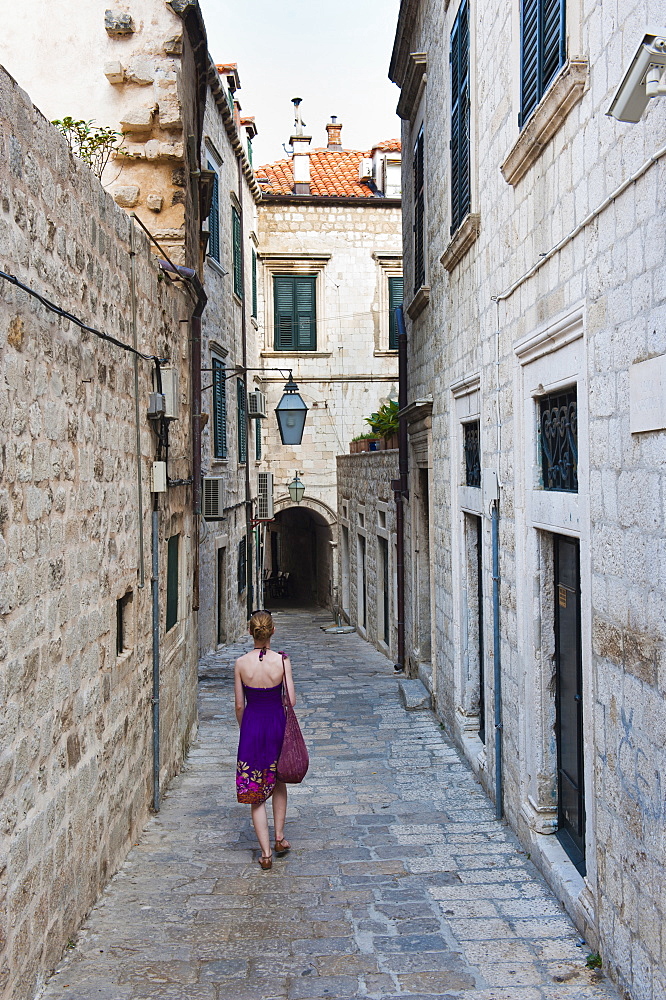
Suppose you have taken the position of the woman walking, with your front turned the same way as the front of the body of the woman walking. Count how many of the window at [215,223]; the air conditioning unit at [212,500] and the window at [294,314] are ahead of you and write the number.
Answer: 3

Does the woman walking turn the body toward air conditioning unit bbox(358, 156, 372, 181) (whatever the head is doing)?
yes

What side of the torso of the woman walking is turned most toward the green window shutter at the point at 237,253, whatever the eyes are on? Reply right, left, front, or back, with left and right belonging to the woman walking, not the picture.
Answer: front

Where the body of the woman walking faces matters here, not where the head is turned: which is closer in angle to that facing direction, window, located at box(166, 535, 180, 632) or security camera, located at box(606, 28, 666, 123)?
the window

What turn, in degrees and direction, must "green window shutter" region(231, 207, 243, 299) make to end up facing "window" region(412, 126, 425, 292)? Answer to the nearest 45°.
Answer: approximately 90° to its right

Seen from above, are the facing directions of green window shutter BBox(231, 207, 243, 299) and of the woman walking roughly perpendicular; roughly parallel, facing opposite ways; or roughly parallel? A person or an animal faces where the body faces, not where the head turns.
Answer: roughly perpendicular

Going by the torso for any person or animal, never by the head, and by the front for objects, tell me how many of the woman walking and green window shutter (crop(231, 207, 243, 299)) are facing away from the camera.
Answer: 1

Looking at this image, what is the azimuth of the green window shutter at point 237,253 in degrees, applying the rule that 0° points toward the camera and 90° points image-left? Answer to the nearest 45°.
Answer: approximately 270°

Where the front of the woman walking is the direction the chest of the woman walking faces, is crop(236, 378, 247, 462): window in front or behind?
in front

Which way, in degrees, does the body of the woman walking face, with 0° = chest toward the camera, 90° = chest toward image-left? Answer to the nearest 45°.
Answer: approximately 180°

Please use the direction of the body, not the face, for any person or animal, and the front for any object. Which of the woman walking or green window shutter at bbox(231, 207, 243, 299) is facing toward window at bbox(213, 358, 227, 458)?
the woman walking

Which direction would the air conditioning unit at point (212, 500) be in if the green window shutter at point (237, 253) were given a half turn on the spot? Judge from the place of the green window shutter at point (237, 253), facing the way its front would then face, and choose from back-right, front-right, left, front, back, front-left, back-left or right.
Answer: left

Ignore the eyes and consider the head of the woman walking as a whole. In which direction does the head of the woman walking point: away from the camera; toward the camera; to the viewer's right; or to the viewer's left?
away from the camera

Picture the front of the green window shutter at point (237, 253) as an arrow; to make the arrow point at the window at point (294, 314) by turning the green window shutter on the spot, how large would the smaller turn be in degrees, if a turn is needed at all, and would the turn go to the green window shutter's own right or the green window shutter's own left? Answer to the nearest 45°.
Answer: approximately 90° to the green window shutter's own left

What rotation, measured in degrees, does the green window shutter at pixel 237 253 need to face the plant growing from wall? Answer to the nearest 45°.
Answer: approximately 90° to its right
